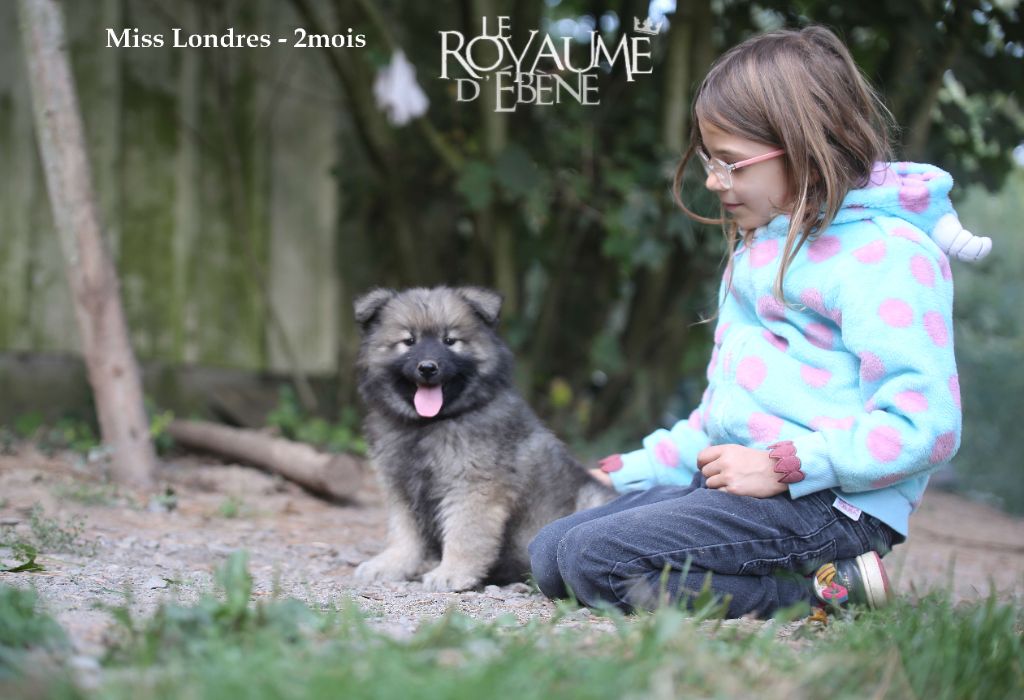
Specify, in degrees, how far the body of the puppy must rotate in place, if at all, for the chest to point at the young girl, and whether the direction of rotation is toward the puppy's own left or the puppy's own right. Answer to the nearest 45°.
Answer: approximately 90° to the puppy's own left

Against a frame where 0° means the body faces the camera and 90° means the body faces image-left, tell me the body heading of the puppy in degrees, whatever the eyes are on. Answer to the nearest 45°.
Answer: approximately 45°

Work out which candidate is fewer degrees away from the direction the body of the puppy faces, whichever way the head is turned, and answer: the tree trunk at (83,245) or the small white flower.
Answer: the tree trunk

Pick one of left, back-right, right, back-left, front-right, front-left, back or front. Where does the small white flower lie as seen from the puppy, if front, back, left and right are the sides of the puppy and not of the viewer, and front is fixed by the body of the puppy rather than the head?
back-right

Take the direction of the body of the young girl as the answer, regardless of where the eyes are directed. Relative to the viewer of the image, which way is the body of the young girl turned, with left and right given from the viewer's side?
facing to the left of the viewer

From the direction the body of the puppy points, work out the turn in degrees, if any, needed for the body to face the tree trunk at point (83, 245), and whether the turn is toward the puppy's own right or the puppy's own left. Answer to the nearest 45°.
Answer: approximately 90° to the puppy's own right
